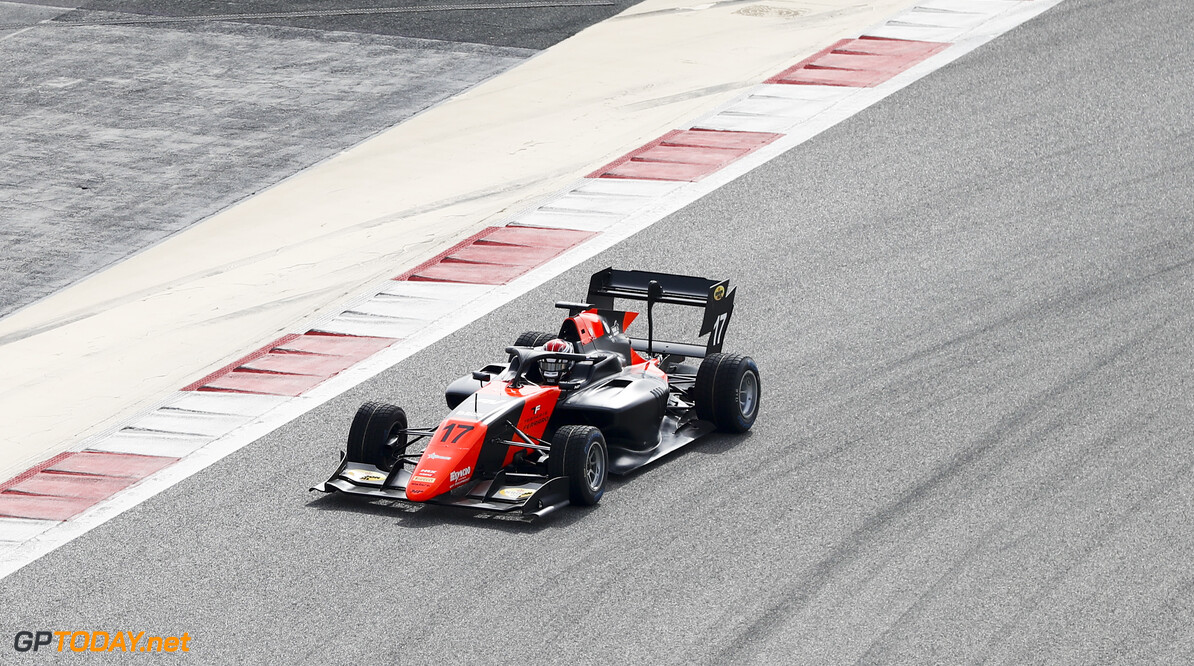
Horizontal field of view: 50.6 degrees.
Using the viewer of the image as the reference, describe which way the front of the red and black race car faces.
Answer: facing the viewer and to the left of the viewer
